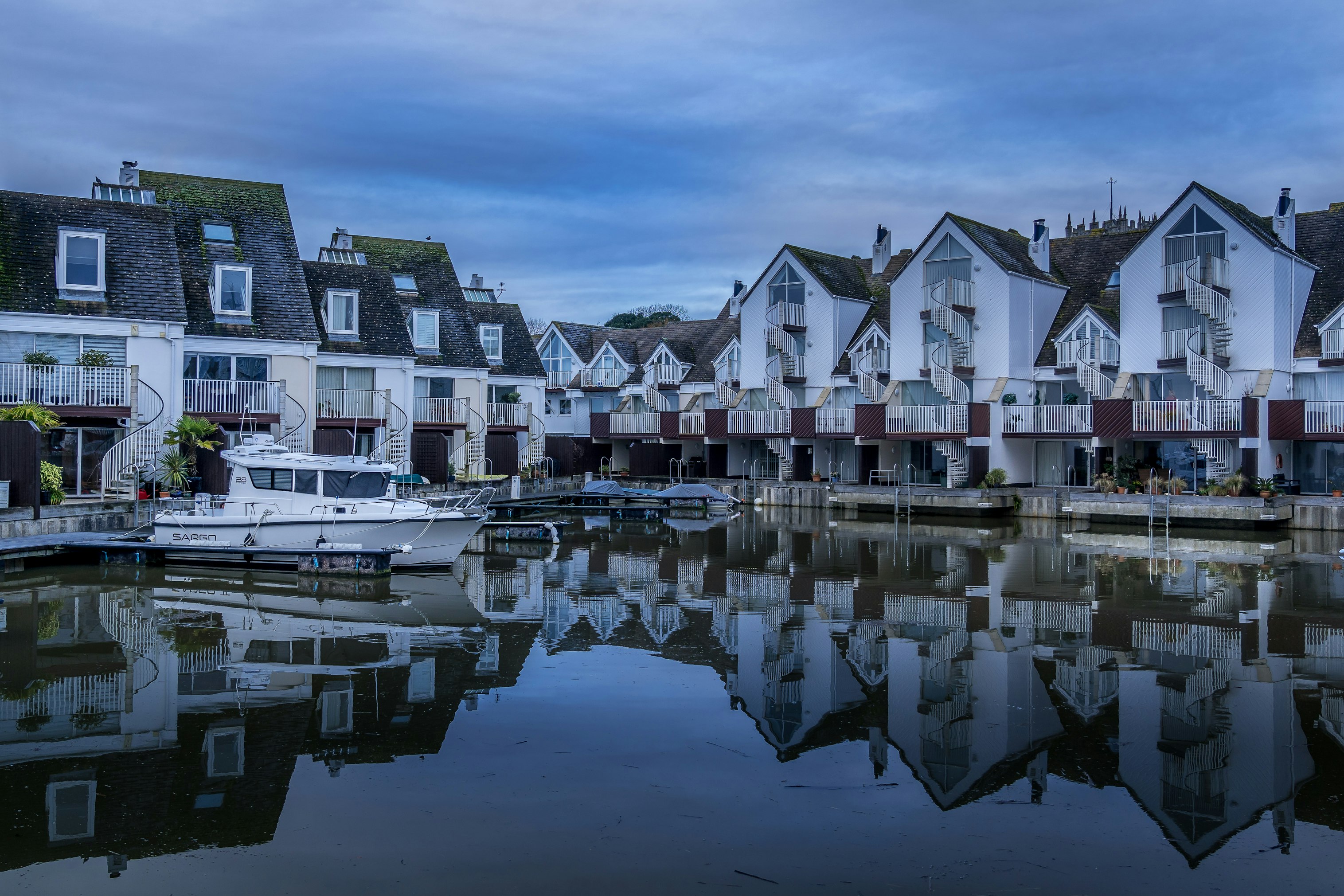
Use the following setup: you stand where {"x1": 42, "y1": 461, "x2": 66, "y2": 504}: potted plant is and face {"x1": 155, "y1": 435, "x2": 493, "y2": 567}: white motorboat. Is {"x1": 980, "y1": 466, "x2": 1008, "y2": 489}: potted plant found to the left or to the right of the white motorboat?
left

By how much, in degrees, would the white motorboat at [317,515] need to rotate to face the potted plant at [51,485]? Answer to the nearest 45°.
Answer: approximately 135° to its left

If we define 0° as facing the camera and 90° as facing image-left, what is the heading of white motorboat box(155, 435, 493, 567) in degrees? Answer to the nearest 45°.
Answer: approximately 270°

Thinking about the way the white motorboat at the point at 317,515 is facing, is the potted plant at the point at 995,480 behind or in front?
in front
